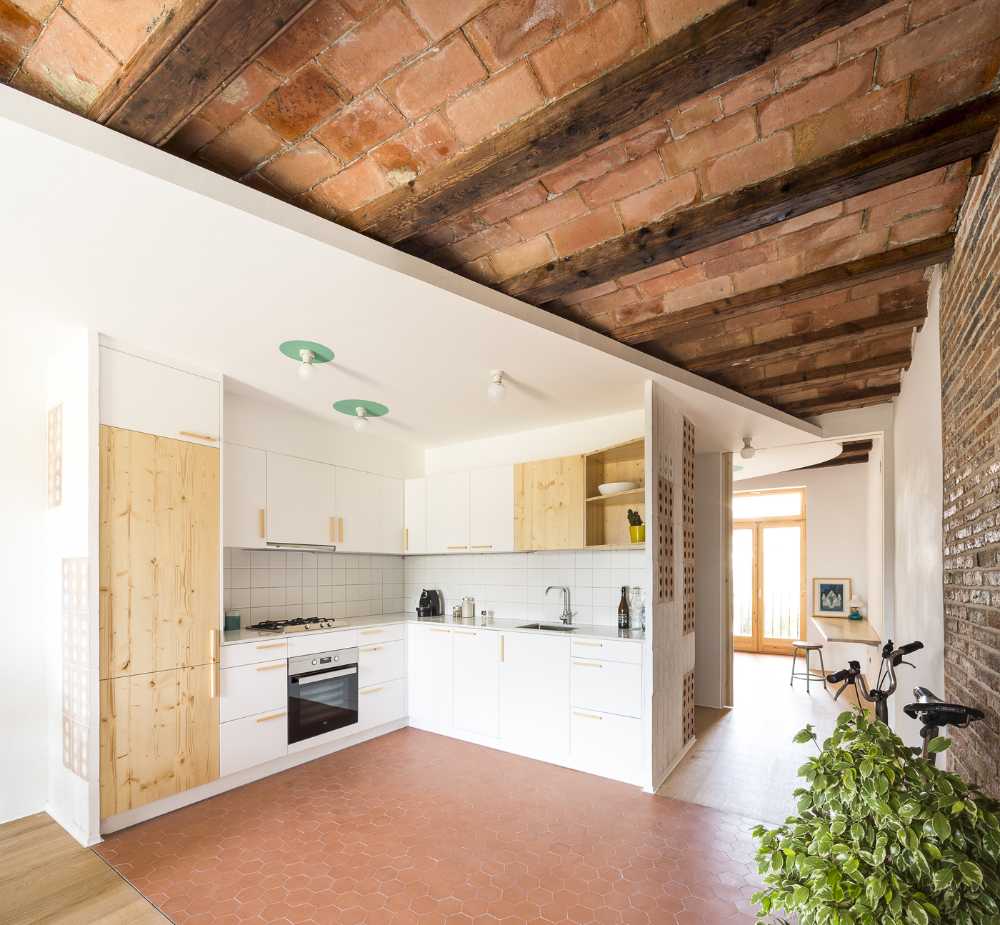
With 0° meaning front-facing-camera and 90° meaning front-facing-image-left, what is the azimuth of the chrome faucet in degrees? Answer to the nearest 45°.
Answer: approximately 45°

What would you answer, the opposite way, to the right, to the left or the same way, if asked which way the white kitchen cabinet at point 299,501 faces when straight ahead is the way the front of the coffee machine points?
to the left

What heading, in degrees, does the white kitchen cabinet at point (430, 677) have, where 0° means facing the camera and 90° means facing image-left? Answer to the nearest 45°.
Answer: approximately 45°

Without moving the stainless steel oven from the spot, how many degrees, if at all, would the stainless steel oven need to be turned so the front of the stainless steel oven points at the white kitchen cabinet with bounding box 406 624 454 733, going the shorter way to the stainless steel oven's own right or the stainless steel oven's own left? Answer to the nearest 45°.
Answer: approximately 90° to the stainless steel oven's own left

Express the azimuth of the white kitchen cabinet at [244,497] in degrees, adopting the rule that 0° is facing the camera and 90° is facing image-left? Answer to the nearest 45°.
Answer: approximately 315°

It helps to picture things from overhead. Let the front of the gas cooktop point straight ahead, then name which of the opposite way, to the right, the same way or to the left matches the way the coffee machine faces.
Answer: to the right
